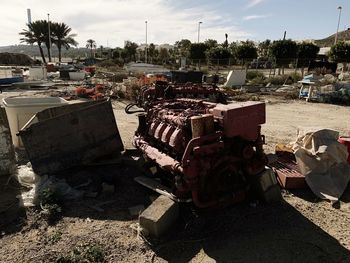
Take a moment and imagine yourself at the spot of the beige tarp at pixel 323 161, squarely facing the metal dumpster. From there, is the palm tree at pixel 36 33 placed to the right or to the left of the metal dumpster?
right

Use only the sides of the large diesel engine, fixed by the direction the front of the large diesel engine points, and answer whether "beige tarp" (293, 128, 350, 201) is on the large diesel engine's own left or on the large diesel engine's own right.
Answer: on the large diesel engine's own left
